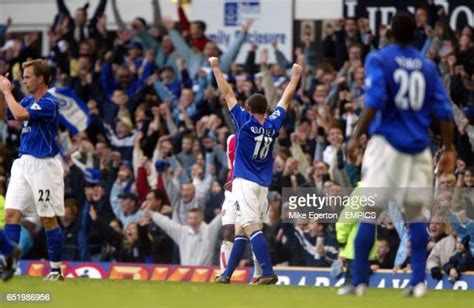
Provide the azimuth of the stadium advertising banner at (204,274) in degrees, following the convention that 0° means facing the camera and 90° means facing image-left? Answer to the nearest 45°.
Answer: approximately 0°

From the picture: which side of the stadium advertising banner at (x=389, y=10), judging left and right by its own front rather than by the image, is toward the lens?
front

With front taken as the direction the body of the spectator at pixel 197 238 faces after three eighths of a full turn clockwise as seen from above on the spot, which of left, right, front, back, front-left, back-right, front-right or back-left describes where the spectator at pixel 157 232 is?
front

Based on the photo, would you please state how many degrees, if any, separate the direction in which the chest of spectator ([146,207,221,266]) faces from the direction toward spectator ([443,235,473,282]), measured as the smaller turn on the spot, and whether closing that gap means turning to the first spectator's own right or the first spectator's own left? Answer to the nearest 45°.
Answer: approximately 45° to the first spectator's own left

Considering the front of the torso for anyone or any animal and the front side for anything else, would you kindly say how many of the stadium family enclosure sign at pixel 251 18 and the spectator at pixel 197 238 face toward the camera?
2

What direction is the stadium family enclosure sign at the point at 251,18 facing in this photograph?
toward the camera

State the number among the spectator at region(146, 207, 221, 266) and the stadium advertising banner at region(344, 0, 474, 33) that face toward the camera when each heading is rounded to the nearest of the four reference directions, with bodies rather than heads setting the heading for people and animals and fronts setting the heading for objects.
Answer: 2
